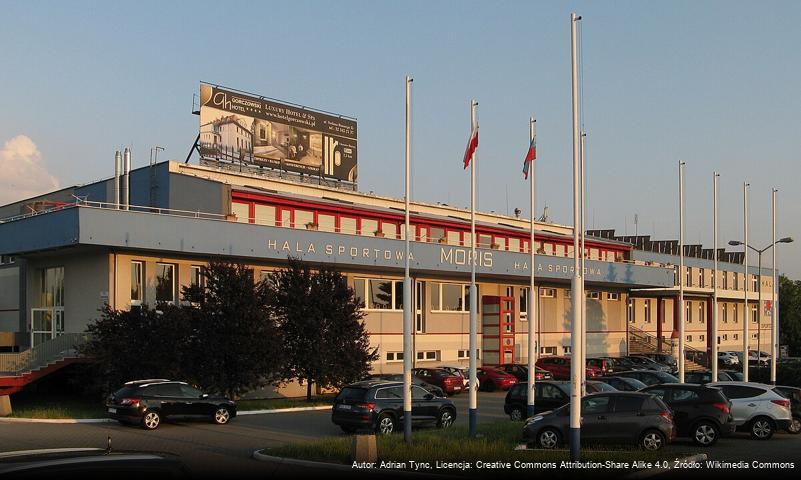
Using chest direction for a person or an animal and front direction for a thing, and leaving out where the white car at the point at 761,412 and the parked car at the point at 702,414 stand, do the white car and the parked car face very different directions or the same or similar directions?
same or similar directions

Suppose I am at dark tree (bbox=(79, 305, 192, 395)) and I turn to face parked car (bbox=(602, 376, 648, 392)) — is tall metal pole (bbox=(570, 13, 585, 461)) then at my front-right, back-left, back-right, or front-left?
front-right

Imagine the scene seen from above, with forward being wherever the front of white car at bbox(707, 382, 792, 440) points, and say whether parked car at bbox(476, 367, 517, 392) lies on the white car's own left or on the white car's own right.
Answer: on the white car's own right

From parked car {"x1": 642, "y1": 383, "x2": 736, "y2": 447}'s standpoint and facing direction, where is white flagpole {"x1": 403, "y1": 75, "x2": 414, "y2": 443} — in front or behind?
in front

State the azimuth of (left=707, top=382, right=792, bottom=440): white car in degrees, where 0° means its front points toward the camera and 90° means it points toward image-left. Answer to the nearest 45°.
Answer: approximately 90°

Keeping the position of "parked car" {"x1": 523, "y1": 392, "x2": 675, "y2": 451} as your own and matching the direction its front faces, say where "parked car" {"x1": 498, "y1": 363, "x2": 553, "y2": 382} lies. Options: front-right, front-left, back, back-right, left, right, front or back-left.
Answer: right

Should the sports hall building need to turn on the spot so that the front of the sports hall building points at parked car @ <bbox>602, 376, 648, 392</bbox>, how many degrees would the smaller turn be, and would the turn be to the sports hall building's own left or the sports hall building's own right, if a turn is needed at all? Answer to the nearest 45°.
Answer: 0° — it already faces it

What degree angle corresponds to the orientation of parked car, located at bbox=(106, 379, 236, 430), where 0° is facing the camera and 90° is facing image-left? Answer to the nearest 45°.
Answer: approximately 225°
